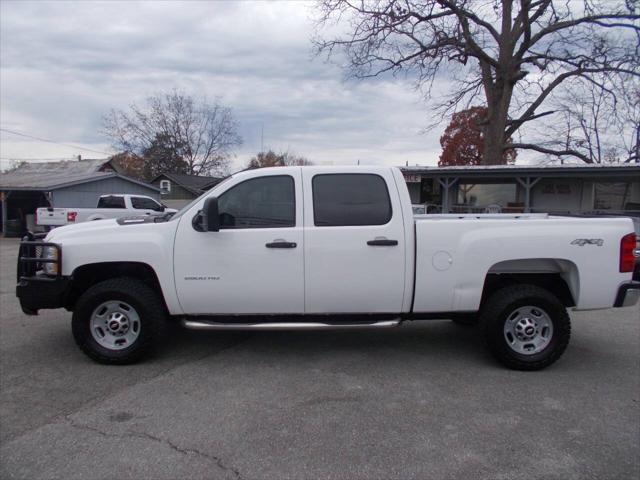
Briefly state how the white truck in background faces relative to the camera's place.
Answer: facing away from the viewer and to the right of the viewer

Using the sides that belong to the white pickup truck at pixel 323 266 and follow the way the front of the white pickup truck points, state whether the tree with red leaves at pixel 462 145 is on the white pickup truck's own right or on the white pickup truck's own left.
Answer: on the white pickup truck's own right

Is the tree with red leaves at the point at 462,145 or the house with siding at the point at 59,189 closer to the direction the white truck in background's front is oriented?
the tree with red leaves

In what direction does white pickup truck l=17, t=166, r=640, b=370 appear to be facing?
to the viewer's left

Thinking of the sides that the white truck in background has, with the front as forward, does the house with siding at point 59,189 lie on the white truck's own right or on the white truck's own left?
on the white truck's own left

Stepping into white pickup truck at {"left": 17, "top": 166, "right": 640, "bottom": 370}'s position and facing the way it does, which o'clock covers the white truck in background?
The white truck in background is roughly at 2 o'clock from the white pickup truck.

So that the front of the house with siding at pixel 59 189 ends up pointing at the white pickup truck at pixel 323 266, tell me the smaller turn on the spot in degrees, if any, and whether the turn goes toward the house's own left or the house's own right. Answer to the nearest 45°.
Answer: approximately 45° to the house's own left

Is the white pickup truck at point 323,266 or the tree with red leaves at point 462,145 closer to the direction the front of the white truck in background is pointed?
the tree with red leaves

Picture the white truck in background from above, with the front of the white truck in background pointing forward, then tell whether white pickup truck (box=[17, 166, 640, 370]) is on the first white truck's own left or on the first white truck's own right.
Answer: on the first white truck's own right

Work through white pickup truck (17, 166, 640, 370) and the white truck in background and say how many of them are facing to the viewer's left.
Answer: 1

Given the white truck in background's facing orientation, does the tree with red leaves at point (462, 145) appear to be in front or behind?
in front

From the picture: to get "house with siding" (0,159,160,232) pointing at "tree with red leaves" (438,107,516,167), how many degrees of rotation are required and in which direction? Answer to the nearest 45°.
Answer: approximately 135° to its left
